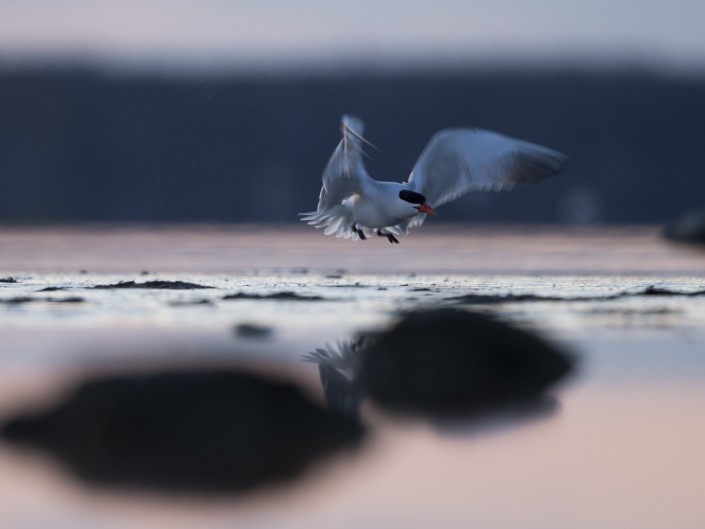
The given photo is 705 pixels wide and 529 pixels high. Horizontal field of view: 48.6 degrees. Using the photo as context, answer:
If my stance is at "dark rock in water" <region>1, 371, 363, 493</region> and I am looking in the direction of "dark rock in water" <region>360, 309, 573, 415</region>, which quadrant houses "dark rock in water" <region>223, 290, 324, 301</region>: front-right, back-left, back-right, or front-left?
front-left

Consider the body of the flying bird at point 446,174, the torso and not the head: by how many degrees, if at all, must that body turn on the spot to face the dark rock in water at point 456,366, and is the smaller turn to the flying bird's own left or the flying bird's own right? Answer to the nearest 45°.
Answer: approximately 45° to the flying bird's own right

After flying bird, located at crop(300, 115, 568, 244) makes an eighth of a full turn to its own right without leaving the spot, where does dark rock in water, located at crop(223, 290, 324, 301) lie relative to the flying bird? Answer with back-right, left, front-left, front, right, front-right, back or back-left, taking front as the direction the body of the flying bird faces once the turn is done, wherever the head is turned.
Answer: right

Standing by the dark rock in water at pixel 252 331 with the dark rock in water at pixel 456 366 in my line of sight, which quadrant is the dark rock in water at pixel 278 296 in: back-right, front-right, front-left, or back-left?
back-left

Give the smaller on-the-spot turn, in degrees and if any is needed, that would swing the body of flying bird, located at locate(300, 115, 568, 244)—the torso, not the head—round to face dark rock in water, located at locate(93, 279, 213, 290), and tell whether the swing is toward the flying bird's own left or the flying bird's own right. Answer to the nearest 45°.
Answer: approximately 135° to the flying bird's own right

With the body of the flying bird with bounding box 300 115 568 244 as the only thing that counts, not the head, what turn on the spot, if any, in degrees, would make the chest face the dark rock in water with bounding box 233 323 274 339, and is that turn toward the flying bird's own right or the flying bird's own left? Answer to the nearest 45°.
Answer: approximately 90° to the flying bird's own right

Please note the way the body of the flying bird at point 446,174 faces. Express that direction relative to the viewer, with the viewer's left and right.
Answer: facing the viewer and to the right of the viewer

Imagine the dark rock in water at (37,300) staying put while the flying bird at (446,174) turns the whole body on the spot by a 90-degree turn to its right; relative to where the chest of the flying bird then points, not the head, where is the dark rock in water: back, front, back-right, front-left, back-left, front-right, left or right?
front-right

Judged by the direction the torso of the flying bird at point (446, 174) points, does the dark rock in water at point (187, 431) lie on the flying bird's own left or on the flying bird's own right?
on the flying bird's own right
